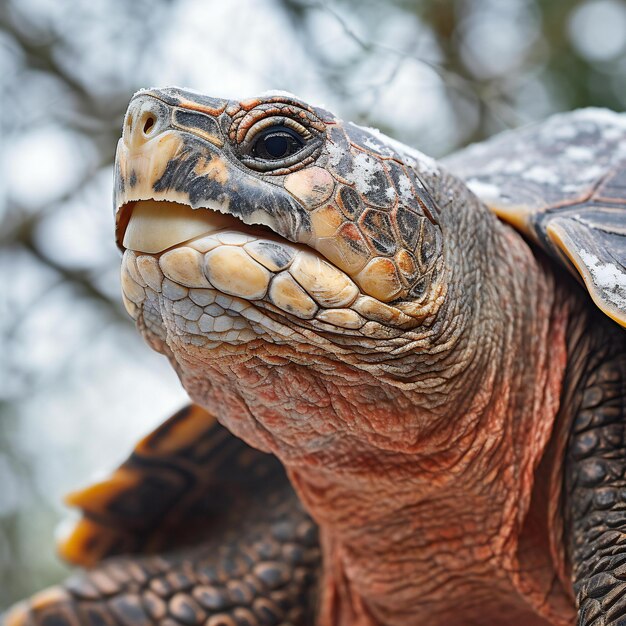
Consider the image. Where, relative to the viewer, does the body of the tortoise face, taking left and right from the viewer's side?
facing the viewer and to the left of the viewer
